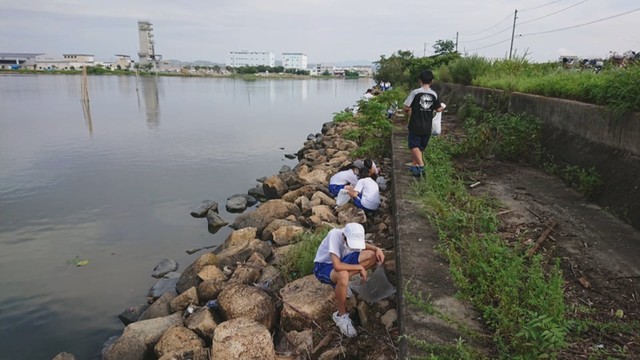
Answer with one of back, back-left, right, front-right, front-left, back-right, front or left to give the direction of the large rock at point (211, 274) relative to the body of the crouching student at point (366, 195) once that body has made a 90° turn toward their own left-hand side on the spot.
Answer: front

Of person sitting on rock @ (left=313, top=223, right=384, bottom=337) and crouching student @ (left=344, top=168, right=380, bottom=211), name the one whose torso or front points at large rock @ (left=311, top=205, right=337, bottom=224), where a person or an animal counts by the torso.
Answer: the crouching student

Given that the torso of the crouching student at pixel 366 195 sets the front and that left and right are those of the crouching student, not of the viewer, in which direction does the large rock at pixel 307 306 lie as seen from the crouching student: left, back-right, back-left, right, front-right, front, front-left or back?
back-left

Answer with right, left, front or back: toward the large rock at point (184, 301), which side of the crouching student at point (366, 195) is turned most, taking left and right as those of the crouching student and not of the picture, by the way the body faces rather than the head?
left

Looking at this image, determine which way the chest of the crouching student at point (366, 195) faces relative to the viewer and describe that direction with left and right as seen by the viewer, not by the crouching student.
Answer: facing away from the viewer and to the left of the viewer

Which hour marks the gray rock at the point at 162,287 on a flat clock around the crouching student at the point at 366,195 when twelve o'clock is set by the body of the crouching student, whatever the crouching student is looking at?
The gray rock is roughly at 10 o'clock from the crouching student.
